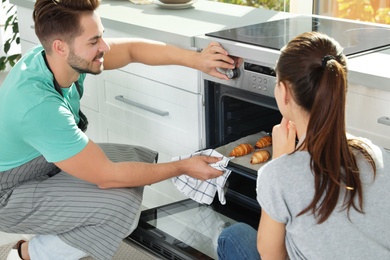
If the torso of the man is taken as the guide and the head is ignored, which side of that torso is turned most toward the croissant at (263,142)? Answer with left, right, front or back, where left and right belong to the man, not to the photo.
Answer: front

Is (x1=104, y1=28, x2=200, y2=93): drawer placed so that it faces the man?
yes

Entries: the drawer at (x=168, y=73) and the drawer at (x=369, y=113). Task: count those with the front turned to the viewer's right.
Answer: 0

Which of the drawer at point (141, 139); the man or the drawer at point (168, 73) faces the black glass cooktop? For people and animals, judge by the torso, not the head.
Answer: the man

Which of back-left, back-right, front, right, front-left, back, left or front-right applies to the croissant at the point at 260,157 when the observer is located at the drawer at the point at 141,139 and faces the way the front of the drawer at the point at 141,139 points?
left

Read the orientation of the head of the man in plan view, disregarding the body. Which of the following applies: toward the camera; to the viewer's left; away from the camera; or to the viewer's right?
to the viewer's right

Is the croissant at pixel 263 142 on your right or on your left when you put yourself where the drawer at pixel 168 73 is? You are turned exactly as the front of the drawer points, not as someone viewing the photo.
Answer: on your left

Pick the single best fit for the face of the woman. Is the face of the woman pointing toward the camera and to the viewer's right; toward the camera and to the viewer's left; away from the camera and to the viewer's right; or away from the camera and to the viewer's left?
away from the camera and to the viewer's left

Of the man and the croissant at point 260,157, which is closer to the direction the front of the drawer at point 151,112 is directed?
the man
